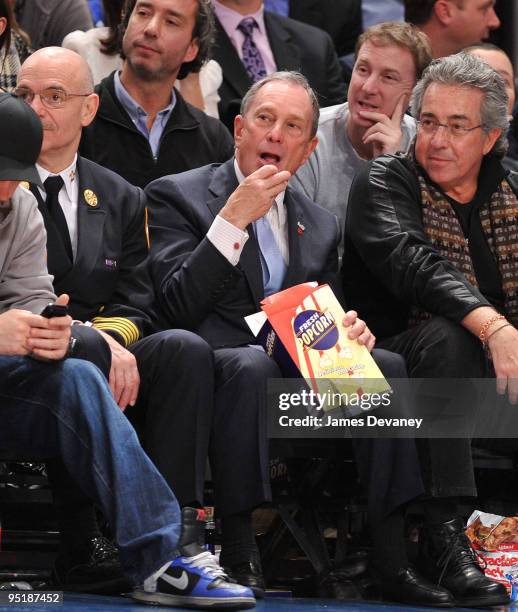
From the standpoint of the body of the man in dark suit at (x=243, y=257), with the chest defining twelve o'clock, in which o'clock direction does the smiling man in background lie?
The smiling man in background is roughly at 7 o'clock from the man in dark suit.

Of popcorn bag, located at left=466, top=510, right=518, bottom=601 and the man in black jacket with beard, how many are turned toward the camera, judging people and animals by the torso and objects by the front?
2

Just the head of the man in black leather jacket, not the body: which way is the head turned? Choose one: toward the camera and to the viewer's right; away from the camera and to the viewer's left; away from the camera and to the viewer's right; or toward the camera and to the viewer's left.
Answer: toward the camera and to the viewer's left

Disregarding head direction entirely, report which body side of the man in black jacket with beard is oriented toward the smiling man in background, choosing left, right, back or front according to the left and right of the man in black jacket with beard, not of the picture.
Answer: left

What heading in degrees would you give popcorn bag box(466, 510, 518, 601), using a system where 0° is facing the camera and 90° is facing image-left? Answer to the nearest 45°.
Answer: approximately 0°

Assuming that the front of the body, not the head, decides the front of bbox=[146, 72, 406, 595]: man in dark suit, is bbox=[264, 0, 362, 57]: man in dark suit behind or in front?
behind

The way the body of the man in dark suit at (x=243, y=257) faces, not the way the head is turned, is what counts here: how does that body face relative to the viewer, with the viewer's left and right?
facing the viewer

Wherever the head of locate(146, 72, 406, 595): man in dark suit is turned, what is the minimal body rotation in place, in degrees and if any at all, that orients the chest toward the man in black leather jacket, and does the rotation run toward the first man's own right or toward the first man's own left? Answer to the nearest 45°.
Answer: approximately 90° to the first man's own left

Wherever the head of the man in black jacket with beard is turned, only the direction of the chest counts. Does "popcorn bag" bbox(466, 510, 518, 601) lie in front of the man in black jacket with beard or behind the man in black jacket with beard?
in front

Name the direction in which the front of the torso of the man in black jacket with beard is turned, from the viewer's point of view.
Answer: toward the camera
